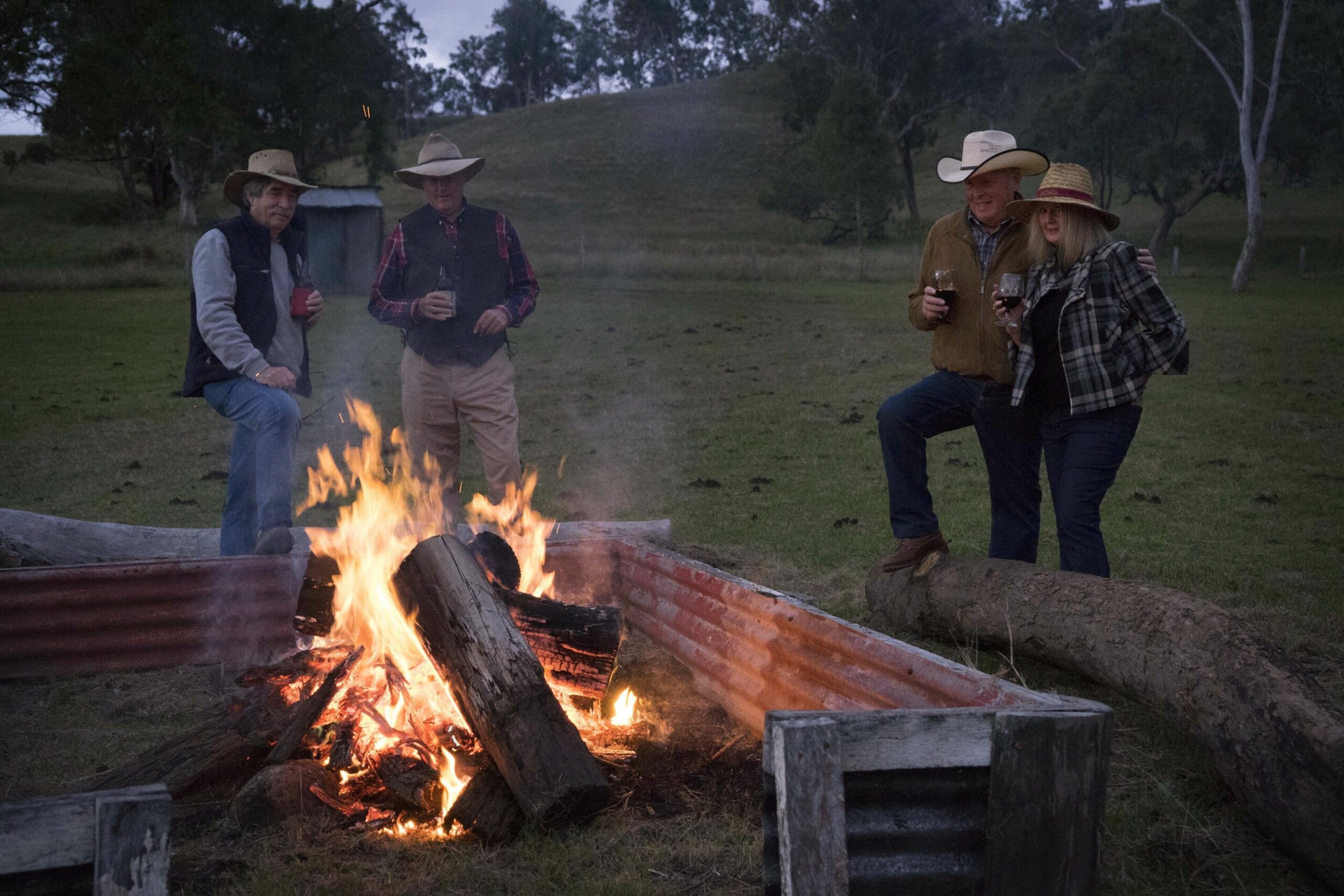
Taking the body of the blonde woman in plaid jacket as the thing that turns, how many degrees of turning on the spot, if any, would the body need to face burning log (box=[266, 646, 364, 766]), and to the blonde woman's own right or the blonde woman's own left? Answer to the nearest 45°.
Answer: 0° — they already face it

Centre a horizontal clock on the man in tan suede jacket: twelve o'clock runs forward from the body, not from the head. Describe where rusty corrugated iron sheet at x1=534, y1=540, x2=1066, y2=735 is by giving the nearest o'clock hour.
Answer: The rusty corrugated iron sheet is roughly at 1 o'clock from the man in tan suede jacket.

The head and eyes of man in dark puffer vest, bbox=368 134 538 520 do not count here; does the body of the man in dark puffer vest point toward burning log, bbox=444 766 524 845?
yes

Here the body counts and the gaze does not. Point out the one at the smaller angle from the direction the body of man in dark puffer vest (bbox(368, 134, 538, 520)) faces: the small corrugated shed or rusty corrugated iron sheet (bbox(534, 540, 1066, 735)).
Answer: the rusty corrugated iron sheet

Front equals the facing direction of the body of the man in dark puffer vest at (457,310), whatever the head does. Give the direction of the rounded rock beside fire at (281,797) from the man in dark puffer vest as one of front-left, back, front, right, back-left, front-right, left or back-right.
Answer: front

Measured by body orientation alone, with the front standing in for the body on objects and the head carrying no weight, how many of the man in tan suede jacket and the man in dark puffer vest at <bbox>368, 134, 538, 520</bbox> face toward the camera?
2

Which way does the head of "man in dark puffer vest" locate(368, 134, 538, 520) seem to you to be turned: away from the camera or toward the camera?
toward the camera

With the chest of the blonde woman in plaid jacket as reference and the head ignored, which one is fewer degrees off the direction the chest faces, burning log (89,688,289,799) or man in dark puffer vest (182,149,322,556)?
the burning log

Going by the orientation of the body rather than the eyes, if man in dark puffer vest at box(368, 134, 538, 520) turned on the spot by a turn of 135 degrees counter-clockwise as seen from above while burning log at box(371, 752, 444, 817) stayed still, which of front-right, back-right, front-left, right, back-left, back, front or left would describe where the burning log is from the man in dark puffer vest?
back-right

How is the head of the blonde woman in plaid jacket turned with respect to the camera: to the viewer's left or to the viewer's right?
to the viewer's left

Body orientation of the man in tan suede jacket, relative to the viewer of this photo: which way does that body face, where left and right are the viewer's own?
facing the viewer

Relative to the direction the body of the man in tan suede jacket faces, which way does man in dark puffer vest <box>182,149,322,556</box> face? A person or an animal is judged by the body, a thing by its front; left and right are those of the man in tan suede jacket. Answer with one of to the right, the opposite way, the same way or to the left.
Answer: to the left

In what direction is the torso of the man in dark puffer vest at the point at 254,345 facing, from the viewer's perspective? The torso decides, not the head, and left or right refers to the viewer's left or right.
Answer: facing the viewer and to the right of the viewer

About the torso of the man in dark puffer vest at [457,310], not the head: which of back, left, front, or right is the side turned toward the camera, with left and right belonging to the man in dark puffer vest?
front

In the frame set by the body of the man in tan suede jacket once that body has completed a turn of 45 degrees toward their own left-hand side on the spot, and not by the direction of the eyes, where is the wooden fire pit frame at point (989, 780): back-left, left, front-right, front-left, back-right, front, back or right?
front-right

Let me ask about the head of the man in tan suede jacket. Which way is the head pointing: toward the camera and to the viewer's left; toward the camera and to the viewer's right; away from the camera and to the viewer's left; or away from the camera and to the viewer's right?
toward the camera and to the viewer's left

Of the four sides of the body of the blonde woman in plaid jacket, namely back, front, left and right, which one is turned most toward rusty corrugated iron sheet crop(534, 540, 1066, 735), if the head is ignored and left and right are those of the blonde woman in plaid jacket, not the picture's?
front
